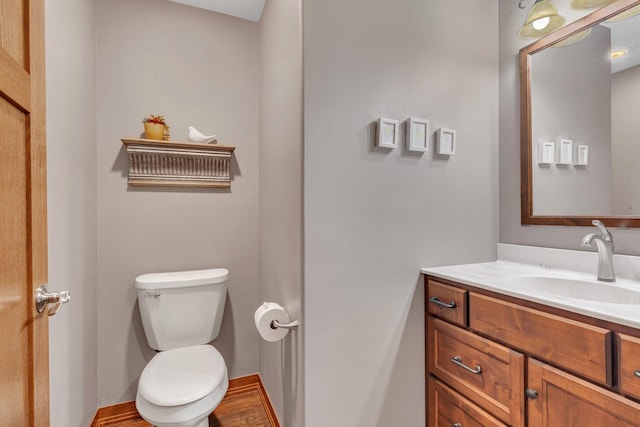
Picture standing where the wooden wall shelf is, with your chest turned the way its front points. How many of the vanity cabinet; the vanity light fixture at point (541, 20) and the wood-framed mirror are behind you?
0

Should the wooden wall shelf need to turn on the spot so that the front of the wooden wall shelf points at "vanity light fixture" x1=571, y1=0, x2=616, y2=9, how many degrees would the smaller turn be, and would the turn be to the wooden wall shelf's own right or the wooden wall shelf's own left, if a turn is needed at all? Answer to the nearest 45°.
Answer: approximately 45° to the wooden wall shelf's own left

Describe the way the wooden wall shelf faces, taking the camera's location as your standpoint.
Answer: facing the viewer

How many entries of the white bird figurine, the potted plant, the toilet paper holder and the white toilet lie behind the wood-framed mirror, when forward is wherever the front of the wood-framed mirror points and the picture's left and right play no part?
0

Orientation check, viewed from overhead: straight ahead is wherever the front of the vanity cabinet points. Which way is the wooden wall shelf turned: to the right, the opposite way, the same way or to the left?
to the left

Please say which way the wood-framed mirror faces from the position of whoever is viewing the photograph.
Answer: facing the viewer and to the left of the viewer

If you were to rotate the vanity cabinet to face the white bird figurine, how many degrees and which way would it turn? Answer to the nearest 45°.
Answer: approximately 45° to its right

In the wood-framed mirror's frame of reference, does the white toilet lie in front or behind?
in front

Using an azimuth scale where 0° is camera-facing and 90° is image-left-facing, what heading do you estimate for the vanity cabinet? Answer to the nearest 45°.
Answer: approximately 45°
